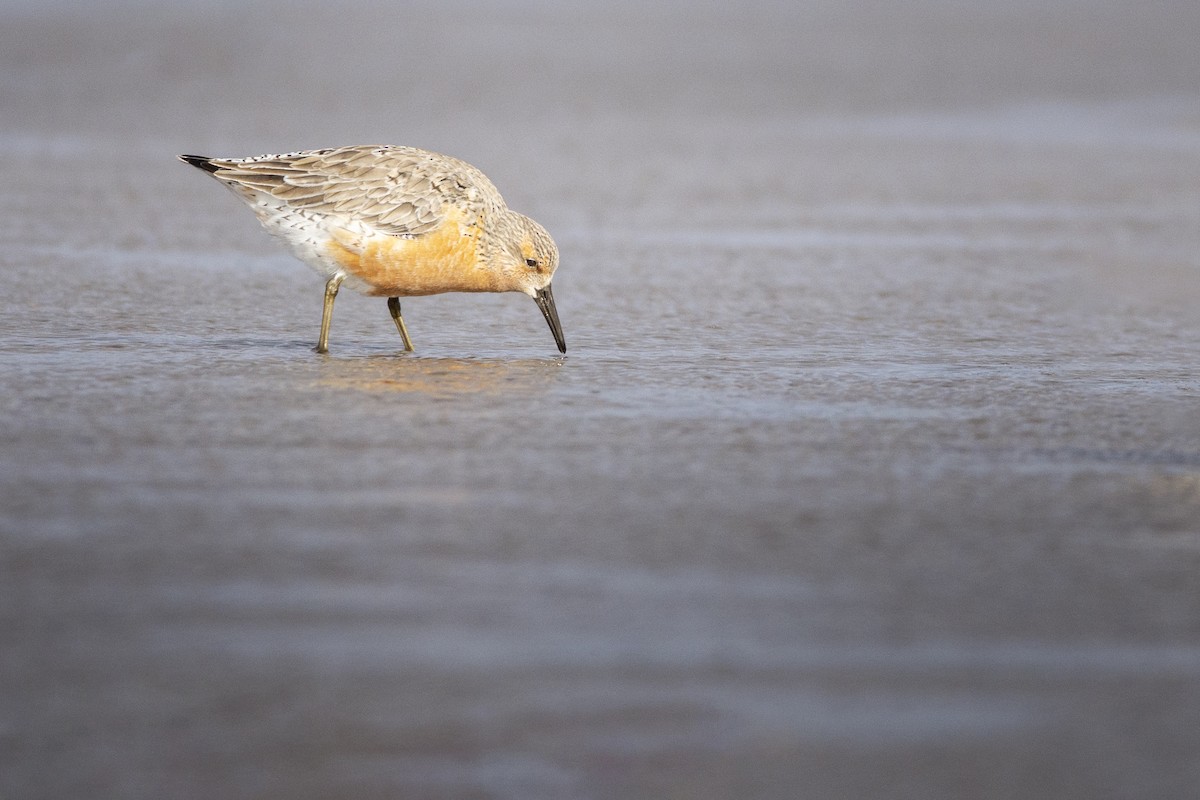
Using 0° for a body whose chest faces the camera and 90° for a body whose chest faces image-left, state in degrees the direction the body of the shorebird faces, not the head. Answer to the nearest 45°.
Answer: approximately 270°
